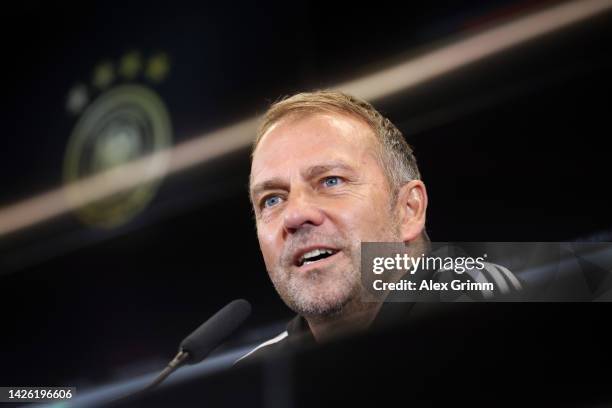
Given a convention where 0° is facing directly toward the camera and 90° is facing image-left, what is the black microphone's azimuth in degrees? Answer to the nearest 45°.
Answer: approximately 270°
